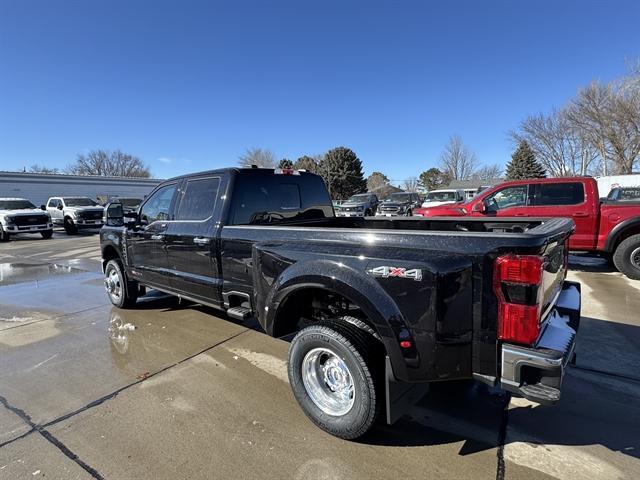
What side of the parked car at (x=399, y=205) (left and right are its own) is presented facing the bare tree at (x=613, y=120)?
back

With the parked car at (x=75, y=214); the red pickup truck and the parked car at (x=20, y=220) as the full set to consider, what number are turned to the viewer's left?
1

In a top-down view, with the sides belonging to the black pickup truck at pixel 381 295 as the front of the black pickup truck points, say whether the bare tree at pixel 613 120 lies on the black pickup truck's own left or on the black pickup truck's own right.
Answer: on the black pickup truck's own right

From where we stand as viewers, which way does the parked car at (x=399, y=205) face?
facing the viewer and to the left of the viewer

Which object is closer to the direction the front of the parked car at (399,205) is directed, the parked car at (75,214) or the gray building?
the parked car

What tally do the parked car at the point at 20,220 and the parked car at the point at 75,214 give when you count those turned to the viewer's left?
0

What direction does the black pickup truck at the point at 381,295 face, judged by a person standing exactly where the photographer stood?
facing away from the viewer and to the left of the viewer

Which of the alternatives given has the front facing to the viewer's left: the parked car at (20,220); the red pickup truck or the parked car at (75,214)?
the red pickup truck

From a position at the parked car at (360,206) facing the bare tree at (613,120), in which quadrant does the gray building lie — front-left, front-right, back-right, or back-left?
back-left

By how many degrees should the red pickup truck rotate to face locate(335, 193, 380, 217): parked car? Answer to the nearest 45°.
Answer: approximately 45° to its right

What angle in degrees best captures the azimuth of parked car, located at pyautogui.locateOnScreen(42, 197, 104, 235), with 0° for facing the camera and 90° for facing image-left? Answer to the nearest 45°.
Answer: approximately 315°

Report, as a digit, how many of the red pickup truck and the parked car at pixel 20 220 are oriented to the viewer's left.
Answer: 1

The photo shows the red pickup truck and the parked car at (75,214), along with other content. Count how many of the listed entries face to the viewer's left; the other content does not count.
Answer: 1

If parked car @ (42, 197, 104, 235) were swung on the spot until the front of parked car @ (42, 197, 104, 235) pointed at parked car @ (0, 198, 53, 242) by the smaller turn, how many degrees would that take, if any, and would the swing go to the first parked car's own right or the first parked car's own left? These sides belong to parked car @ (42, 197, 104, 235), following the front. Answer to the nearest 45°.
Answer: approximately 90° to the first parked car's own right

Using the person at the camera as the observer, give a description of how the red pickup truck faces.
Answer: facing to the left of the viewer

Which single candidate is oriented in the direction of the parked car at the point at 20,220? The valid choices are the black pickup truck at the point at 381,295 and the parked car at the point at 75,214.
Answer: the black pickup truck

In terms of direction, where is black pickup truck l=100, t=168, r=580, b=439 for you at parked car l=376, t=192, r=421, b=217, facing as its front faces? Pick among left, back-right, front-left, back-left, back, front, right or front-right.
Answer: front-left
